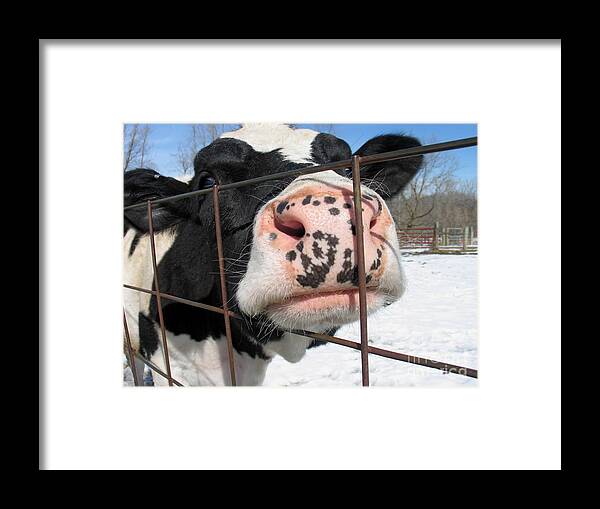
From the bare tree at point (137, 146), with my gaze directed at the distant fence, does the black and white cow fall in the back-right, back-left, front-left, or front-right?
front-right

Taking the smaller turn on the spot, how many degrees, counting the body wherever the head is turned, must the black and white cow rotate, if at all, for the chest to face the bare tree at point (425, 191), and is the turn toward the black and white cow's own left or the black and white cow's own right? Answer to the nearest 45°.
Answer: approximately 90° to the black and white cow's own left

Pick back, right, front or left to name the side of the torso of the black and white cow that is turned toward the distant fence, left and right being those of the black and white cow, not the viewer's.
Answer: left

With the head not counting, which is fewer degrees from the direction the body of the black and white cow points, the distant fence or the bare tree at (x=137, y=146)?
the distant fence

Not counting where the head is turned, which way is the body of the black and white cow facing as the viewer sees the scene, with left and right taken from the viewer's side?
facing the viewer and to the right of the viewer
